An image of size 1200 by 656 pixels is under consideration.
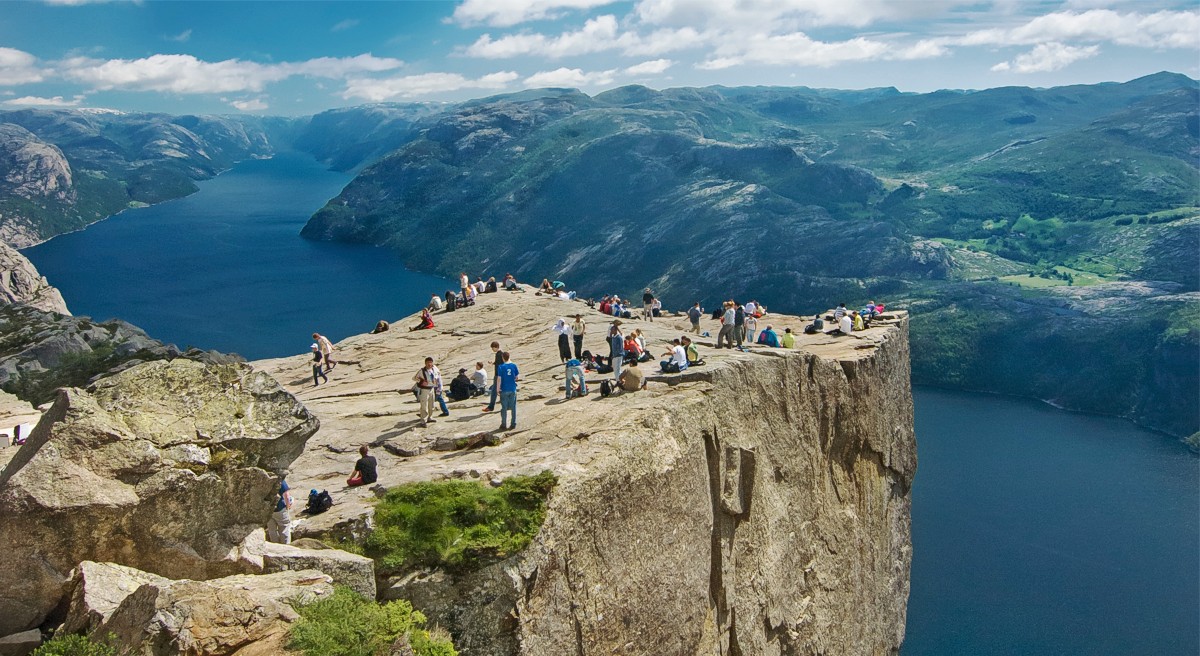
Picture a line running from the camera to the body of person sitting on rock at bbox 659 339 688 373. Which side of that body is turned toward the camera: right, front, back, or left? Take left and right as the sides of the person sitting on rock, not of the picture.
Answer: left

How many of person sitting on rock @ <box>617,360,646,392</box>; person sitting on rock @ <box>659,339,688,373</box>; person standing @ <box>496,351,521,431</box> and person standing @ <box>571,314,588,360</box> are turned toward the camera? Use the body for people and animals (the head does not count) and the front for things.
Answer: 1

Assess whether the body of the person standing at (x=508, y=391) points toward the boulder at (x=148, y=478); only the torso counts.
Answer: no

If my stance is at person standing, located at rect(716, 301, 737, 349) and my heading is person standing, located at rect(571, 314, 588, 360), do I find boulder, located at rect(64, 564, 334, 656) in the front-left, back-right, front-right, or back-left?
front-left

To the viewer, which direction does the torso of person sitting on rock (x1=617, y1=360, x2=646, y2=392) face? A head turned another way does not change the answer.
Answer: away from the camera

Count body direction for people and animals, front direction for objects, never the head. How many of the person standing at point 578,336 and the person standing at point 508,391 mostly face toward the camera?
1

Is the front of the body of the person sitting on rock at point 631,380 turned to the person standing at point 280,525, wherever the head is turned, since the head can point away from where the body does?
no

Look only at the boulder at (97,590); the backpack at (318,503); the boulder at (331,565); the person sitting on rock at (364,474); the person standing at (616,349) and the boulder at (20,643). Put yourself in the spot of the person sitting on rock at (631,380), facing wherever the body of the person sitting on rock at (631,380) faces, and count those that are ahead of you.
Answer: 1

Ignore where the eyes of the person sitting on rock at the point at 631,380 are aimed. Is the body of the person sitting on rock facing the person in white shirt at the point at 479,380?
no
